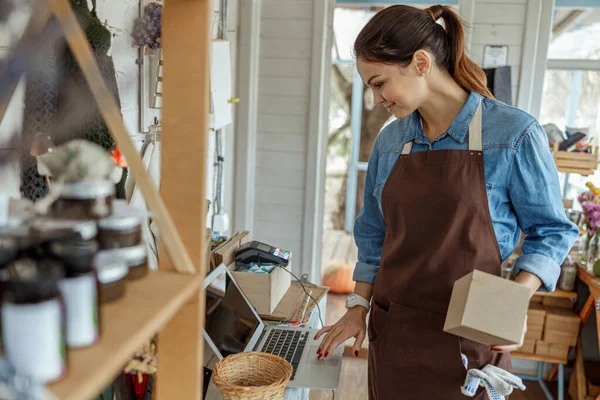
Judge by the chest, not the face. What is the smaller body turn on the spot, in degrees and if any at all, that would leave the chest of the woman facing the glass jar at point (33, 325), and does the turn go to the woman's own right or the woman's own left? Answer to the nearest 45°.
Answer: approximately 45° to the woman's own left

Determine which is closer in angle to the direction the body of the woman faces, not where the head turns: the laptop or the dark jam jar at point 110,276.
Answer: the dark jam jar

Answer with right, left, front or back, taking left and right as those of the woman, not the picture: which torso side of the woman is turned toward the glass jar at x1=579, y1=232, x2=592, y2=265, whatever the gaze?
back

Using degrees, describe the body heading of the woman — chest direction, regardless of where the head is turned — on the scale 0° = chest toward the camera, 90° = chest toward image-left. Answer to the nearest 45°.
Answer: approximately 45°

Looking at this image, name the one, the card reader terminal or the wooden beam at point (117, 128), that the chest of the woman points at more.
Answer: the wooden beam

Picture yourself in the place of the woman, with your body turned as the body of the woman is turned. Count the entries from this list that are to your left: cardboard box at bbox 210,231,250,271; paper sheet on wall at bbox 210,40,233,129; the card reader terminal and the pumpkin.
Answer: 0

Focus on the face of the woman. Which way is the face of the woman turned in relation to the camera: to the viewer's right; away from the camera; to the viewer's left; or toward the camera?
to the viewer's left

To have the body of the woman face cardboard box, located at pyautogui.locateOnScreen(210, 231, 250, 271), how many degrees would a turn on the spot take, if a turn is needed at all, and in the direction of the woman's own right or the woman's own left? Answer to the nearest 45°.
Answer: approximately 90° to the woman's own right

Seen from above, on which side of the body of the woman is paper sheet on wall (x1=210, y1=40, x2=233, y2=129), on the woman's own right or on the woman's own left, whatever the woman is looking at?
on the woman's own right

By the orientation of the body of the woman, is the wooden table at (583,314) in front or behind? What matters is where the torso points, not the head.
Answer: behind

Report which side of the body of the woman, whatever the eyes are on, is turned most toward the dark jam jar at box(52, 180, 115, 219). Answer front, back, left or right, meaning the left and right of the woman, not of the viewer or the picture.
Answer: front

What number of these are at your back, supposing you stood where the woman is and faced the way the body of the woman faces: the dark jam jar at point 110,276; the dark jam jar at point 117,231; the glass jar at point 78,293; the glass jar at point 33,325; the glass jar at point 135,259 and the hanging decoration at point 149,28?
0

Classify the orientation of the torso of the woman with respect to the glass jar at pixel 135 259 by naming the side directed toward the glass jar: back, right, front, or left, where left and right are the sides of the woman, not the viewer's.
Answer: front

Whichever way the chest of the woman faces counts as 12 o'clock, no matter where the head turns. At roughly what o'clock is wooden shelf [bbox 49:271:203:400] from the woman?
The wooden shelf is roughly at 11 o'clock from the woman.

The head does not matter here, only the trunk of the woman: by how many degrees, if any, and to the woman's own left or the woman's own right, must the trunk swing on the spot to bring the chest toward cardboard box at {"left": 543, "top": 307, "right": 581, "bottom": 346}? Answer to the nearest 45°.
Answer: approximately 135° to the woman's own right
